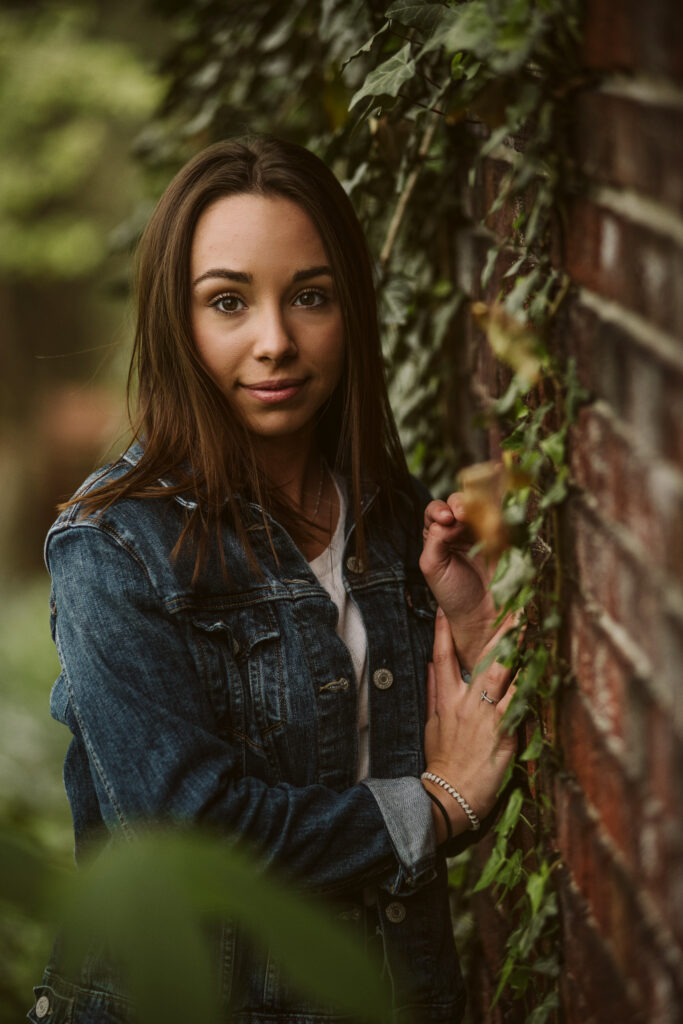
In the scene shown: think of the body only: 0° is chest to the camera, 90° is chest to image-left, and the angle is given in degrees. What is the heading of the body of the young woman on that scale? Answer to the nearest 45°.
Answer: approximately 315°

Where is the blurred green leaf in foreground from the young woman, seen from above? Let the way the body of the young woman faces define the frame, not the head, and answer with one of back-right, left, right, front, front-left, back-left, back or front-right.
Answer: front-right
